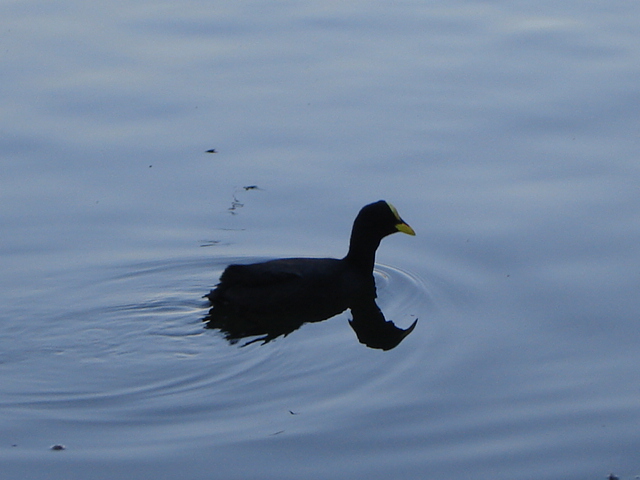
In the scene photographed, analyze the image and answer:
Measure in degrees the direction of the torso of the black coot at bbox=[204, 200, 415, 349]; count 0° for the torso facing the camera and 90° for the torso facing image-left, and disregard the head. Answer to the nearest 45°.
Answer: approximately 270°

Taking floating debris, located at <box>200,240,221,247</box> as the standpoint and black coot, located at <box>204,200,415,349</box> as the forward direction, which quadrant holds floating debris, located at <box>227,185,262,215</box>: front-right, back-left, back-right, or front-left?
back-left

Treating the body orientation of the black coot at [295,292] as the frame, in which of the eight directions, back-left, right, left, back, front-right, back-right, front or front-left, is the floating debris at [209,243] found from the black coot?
back-left

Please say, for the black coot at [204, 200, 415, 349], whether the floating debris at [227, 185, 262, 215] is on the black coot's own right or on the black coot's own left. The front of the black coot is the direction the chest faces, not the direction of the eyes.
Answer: on the black coot's own left
